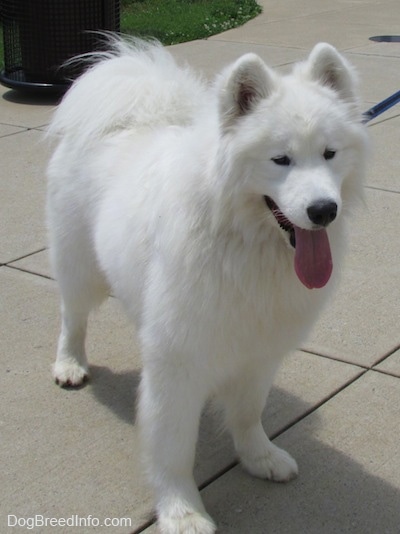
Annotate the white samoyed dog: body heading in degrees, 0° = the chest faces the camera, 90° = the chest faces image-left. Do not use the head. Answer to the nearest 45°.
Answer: approximately 315°

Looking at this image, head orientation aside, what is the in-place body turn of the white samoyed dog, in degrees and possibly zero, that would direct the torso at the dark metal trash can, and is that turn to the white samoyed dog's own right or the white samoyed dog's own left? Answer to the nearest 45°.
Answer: approximately 135° to the white samoyed dog's own left
